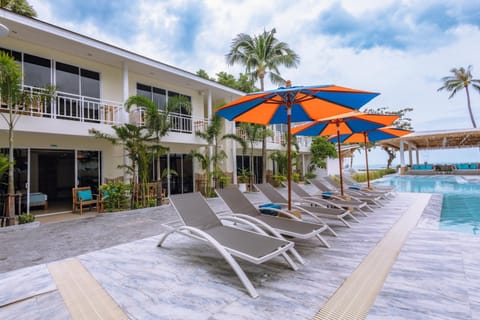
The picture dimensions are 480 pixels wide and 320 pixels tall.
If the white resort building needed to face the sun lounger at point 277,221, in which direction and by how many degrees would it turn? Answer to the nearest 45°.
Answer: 0° — it already faces it

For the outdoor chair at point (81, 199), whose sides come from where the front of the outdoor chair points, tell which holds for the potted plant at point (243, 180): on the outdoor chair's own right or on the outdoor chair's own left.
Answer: on the outdoor chair's own left

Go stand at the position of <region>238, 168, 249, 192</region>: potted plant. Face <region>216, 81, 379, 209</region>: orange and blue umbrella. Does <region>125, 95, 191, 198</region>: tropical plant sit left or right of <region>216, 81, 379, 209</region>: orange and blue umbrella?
right

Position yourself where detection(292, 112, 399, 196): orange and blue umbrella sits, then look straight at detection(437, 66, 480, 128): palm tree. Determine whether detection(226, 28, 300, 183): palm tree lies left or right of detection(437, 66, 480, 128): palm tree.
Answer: left

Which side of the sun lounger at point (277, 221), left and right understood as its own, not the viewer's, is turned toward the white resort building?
back

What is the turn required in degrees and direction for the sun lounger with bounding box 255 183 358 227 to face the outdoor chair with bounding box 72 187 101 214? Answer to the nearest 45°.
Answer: approximately 135° to its right

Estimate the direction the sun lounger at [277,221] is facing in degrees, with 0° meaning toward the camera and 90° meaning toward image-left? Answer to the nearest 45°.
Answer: approximately 315°

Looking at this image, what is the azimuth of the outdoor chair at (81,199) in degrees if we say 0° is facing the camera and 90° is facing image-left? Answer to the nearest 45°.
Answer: approximately 315°
